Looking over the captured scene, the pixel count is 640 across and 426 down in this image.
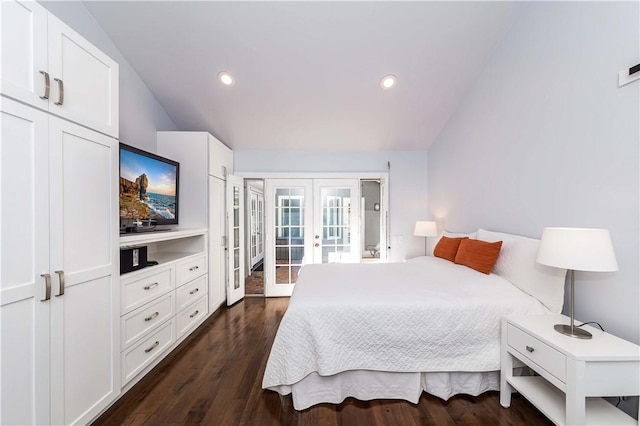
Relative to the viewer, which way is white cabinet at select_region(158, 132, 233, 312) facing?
to the viewer's right

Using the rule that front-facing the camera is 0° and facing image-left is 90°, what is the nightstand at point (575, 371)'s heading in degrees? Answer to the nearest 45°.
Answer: approximately 45°

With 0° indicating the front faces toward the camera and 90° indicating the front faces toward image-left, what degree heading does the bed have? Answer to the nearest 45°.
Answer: approximately 90°

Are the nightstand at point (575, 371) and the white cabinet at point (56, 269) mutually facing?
yes

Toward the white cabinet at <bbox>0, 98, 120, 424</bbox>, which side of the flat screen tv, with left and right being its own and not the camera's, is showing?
right

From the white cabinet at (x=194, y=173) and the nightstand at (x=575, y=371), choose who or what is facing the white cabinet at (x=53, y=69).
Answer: the nightstand

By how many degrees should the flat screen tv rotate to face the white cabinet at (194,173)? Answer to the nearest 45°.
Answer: approximately 90° to its left

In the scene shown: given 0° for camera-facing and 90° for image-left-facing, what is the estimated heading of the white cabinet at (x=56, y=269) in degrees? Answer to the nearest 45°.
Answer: approximately 315°

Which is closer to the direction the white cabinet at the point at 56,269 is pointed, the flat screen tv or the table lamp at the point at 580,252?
the table lamp

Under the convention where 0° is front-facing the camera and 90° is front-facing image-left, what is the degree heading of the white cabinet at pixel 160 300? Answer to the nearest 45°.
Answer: approximately 315°

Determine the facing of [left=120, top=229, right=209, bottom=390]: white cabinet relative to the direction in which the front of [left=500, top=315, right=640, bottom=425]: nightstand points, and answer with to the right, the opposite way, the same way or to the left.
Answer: the opposite way
